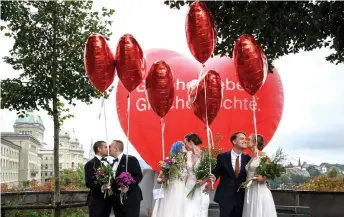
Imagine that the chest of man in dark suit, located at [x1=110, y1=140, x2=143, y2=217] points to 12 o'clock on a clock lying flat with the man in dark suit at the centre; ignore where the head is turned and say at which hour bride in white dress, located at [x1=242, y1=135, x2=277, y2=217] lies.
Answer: The bride in white dress is roughly at 8 o'clock from the man in dark suit.

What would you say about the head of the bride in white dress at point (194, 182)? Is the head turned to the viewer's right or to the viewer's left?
to the viewer's left

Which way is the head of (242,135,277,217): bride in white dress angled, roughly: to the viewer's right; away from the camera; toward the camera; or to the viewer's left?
to the viewer's left

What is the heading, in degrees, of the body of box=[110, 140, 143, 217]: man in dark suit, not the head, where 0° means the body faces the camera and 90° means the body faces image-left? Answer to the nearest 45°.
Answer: approximately 45°

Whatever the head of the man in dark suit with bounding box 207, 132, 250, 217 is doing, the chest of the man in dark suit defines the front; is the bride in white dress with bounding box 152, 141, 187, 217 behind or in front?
behind

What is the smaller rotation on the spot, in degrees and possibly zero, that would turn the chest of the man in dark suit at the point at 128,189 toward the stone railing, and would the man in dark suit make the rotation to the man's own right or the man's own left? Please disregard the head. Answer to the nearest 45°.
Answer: approximately 135° to the man's own right

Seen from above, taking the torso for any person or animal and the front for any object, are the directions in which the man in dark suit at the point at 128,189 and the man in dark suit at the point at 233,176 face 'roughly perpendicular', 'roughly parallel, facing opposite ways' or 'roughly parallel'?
roughly perpendicular

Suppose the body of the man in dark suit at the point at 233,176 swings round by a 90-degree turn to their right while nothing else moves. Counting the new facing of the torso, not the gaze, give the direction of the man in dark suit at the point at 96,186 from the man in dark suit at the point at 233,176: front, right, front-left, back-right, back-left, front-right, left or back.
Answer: front-right
